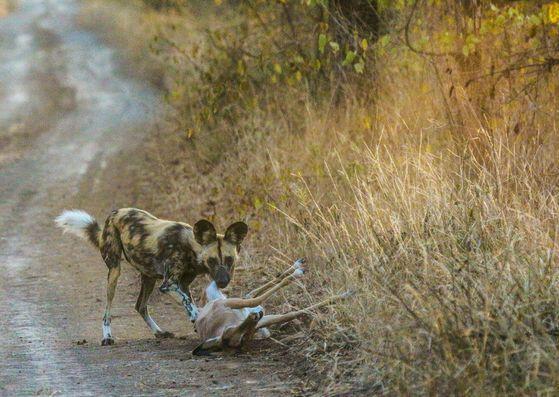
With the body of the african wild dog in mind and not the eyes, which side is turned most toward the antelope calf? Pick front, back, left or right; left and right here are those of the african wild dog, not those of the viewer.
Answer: front

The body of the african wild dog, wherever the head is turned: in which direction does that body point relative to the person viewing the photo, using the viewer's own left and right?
facing the viewer and to the right of the viewer
